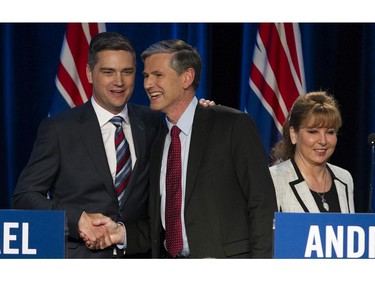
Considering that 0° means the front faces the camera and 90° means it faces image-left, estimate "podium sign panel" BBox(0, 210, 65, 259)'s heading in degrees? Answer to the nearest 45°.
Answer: approximately 0°

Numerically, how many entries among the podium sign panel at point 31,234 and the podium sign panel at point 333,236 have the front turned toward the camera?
2

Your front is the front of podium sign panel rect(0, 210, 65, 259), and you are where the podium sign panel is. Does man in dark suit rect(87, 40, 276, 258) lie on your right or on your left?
on your left

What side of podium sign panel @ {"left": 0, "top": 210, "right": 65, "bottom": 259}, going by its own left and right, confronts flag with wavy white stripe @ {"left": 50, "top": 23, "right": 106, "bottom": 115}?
back

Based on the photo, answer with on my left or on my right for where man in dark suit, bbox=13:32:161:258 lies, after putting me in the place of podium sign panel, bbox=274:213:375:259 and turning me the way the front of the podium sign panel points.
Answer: on my right

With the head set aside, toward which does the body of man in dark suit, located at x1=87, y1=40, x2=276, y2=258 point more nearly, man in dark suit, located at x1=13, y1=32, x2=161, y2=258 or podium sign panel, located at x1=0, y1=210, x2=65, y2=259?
the podium sign panel

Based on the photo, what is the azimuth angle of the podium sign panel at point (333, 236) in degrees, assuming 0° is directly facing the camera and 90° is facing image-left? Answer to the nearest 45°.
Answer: approximately 0°

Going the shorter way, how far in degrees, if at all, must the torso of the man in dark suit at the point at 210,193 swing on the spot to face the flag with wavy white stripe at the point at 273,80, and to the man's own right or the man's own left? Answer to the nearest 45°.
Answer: approximately 135° to the man's own right

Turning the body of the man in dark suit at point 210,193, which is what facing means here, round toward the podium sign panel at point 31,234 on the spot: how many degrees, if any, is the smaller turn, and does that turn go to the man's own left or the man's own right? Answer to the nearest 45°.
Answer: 0° — they already face it

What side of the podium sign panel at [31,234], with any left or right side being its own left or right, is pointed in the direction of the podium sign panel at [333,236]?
left
